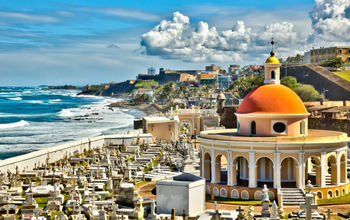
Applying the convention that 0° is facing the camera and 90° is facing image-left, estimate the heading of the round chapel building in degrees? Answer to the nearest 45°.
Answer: approximately 0°

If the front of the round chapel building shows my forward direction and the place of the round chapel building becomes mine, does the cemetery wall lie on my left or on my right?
on my right
